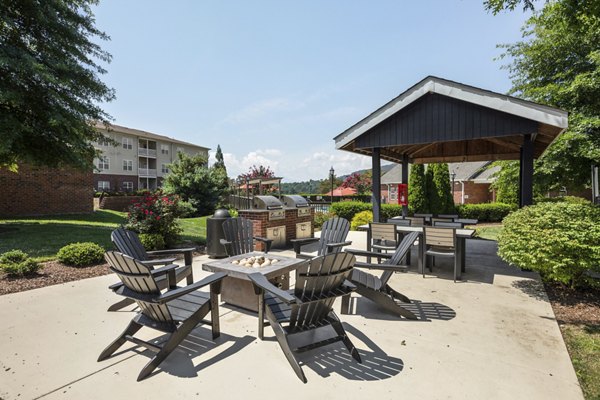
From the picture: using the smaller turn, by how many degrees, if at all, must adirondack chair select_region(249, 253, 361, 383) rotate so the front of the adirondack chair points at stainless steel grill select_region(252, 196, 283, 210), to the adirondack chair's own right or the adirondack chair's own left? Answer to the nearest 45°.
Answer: approximately 45° to the adirondack chair's own right

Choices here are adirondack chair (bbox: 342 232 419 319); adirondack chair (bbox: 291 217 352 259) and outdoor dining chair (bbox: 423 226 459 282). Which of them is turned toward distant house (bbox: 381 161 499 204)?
the outdoor dining chair

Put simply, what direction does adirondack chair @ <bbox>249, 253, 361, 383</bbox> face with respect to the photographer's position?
facing away from the viewer and to the left of the viewer

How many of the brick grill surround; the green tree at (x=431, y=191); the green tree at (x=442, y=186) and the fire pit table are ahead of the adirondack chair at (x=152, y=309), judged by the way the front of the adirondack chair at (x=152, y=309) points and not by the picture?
4

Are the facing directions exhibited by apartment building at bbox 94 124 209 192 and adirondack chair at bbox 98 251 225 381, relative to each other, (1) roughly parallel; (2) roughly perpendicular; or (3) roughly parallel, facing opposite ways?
roughly perpendicular

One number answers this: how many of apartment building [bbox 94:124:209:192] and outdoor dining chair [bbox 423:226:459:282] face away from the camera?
1

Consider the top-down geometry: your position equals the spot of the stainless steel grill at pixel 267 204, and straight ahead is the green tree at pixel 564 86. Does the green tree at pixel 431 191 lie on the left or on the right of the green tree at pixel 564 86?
left

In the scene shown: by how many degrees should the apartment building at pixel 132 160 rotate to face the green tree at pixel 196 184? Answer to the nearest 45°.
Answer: approximately 45° to its right

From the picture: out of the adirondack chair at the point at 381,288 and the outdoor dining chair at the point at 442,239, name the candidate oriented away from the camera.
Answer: the outdoor dining chair

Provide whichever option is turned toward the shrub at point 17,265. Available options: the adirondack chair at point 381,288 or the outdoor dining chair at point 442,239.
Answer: the adirondack chair

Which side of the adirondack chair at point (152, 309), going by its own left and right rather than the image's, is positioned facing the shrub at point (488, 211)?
front

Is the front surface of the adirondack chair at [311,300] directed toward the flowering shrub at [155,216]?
yes

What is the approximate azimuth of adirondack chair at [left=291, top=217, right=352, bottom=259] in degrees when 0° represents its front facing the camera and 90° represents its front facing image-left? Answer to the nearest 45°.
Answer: approximately 45°

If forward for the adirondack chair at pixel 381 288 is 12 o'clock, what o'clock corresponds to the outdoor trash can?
The outdoor trash can is roughly at 1 o'clock from the adirondack chair.

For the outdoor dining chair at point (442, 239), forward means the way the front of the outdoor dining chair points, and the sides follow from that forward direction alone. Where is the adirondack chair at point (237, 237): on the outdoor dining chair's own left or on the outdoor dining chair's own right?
on the outdoor dining chair's own left

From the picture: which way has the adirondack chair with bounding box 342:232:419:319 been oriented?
to the viewer's left

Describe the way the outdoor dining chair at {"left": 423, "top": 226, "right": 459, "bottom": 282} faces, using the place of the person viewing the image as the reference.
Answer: facing away from the viewer

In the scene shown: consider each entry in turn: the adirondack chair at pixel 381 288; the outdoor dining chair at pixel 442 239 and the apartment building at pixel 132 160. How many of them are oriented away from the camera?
1

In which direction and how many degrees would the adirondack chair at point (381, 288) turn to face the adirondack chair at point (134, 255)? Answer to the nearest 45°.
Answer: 0° — it already faces it

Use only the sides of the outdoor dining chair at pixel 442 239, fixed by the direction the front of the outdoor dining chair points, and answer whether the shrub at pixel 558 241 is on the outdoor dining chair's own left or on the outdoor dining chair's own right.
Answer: on the outdoor dining chair's own right
